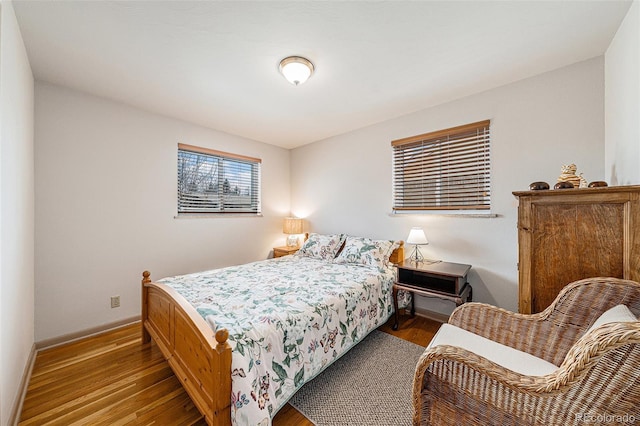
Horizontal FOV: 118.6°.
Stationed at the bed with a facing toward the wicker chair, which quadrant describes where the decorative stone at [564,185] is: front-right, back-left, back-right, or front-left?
front-left

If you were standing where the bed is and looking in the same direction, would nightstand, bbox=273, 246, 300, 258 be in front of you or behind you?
behind

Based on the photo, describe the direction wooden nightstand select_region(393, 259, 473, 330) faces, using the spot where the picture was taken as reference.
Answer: facing the viewer and to the left of the viewer

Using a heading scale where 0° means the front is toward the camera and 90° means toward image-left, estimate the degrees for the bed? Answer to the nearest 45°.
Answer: approximately 45°

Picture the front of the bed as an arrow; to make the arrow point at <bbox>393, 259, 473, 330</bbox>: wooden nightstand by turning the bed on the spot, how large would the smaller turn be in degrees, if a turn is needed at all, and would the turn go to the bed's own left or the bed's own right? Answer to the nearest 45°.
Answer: approximately 135° to the bed's own left

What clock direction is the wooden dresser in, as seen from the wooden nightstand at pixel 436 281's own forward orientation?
The wooden dresser is roughly at 9 o'clock from the wooden nightstand.

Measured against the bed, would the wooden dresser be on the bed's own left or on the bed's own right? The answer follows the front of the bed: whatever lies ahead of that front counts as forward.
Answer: on the bed's own left

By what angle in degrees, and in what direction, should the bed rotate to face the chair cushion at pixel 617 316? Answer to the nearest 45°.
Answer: approximately 90° to its left

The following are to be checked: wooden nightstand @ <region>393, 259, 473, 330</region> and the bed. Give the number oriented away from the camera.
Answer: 0

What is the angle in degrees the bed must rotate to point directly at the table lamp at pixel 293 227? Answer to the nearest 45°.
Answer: approximately 135° to its right
